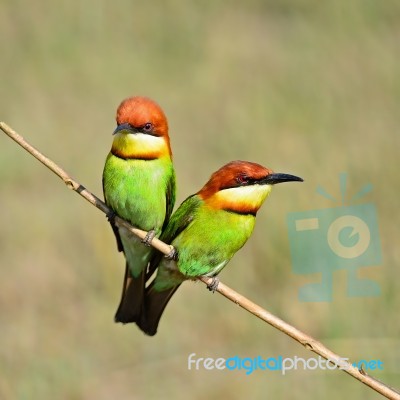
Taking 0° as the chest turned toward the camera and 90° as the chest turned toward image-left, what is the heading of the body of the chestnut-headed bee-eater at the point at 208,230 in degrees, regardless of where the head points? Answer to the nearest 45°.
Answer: approximately 315°
